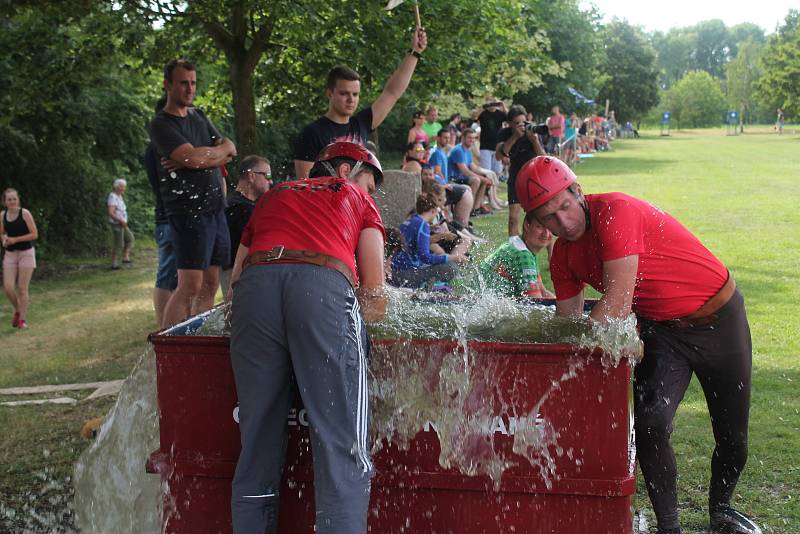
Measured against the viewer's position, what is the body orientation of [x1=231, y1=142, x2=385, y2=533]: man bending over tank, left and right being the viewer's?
facing away from the viewer and to the right of the viewer

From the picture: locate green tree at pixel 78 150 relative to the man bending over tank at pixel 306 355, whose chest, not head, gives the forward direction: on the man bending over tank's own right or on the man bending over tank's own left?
on the man bending over tank's own left

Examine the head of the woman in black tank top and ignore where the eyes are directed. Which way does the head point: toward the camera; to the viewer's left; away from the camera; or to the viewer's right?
toward the camera

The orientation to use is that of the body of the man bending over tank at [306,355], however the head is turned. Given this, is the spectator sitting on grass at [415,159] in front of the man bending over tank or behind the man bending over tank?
in front

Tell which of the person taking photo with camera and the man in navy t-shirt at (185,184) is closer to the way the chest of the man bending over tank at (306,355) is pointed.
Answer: the person taking photo with camera

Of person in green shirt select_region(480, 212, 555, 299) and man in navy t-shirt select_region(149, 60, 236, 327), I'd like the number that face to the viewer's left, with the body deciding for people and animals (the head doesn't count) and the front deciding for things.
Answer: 0

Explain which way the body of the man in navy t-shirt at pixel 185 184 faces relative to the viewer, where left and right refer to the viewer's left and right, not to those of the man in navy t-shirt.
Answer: facing the viewer and to the right of the viewer

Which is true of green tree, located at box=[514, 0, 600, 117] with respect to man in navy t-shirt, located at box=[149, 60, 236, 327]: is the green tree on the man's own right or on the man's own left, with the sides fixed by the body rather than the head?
on the man's own left

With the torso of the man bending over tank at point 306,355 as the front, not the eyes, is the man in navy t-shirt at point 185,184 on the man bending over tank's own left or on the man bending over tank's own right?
on the man bending over tank's own left

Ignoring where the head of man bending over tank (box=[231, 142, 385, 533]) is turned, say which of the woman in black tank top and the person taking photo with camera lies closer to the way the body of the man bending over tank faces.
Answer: the person taking photo with camera
